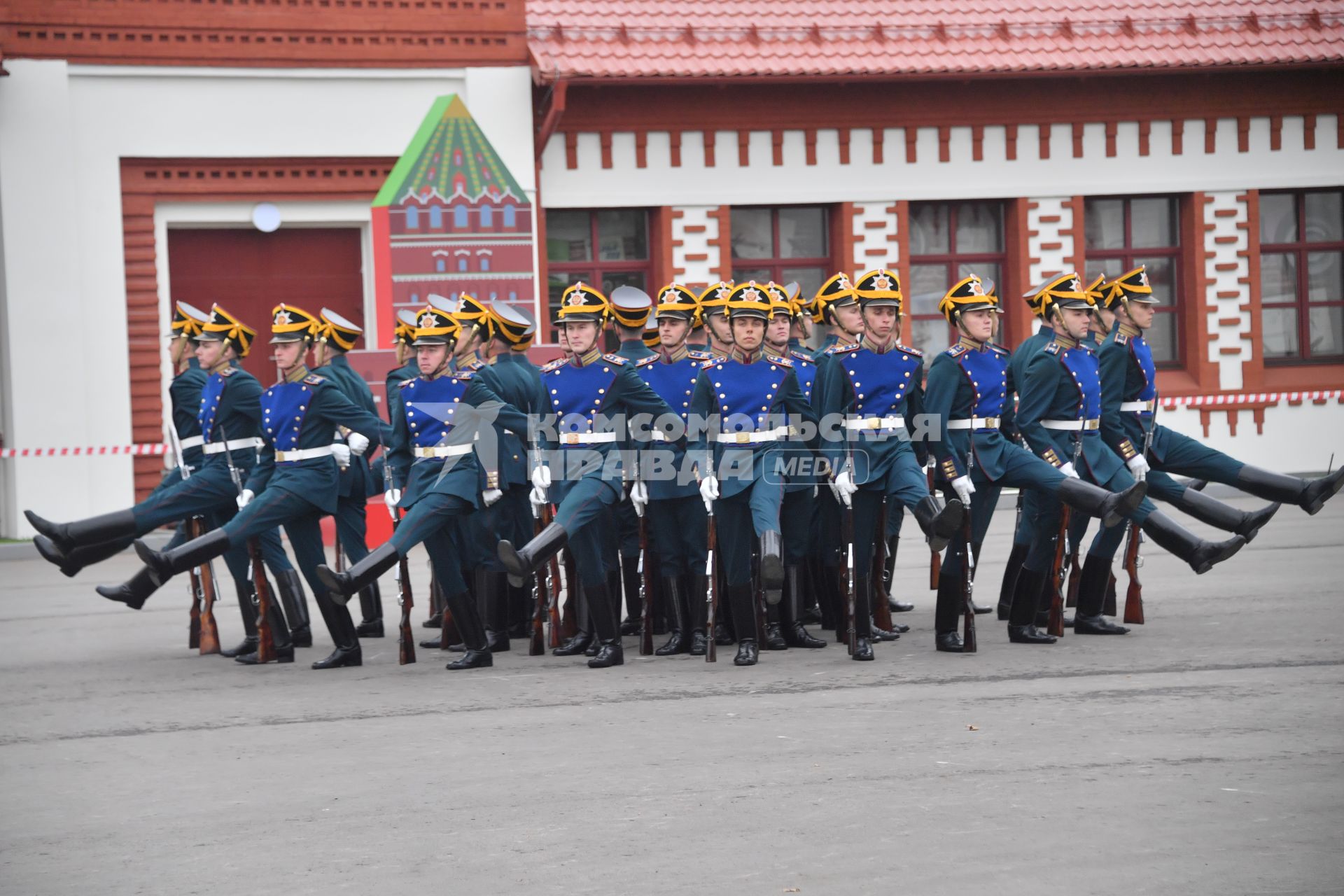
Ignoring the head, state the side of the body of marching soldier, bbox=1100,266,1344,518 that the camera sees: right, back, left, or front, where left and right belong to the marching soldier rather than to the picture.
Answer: right

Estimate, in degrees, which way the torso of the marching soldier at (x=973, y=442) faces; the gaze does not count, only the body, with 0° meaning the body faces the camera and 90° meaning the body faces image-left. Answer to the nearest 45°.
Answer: approximately 315°

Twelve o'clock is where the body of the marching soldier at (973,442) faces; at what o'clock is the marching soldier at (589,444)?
the marching soldier at (589,444) is roughly at 4 o'clock from the marching soldier at (973,442).

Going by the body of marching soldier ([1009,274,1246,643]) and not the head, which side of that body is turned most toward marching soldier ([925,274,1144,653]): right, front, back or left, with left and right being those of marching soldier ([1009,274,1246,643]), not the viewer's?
right

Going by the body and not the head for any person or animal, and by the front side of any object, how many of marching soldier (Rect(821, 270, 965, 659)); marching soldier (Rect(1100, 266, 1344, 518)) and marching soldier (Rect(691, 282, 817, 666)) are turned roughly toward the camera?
2

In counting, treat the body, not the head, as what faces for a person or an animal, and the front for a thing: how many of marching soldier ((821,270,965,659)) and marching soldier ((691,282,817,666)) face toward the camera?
2

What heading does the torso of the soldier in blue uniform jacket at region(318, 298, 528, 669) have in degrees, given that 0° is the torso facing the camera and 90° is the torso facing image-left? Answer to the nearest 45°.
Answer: approximately 45°

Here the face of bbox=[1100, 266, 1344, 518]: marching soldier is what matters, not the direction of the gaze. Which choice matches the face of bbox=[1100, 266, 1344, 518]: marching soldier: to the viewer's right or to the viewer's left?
to the viewer's right

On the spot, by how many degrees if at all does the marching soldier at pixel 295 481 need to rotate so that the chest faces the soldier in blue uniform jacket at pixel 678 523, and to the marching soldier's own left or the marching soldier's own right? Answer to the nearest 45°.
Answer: approximately 135° to the marching soldier's own left

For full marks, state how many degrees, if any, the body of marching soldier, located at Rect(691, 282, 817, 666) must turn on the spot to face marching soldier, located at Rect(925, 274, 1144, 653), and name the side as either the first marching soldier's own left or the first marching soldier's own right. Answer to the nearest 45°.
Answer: approximately 90° to the first marching soldier's own left

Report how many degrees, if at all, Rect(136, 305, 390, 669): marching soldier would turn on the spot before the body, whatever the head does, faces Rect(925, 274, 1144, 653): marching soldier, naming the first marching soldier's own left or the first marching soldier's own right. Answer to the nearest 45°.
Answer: approximately 135° to the first marching soldier's own left
